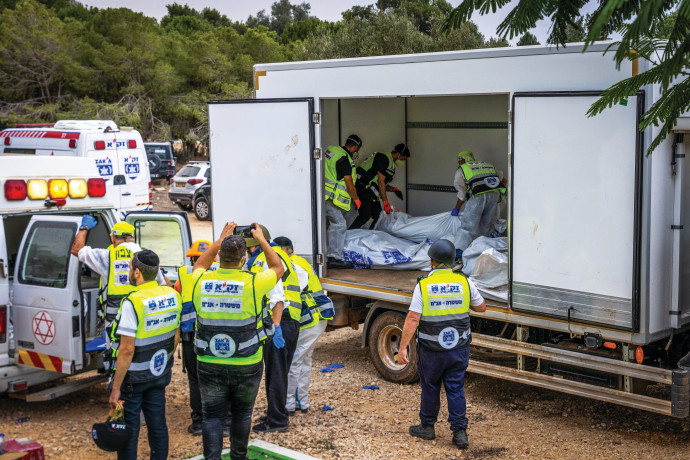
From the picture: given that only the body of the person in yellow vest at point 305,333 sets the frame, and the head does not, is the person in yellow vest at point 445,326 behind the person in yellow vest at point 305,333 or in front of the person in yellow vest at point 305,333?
behind

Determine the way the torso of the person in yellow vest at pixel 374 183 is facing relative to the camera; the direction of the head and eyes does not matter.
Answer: to the viewer's right

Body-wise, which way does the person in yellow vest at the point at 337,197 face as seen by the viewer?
to the viewer's right

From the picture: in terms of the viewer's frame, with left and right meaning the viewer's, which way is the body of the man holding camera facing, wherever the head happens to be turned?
facing away from the viewer

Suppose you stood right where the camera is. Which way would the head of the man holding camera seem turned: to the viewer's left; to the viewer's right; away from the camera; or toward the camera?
away from the camera

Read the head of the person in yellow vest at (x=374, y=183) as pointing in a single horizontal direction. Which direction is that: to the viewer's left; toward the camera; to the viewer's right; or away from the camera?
to the viewer's right

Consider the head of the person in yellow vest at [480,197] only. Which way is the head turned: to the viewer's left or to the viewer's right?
to the viewer's left

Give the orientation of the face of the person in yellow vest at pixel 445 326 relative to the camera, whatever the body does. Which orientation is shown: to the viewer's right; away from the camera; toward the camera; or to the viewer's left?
away from the camera

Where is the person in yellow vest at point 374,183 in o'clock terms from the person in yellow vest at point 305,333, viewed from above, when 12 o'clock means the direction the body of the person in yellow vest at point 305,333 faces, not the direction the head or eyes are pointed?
the person in yellow vest at point 374,183 is roughly at 2 o'clock from the person in yellow vest at point 305,333.

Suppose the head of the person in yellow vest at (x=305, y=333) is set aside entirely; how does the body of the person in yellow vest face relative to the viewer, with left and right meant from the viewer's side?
facing away from the viewer and to the left of the viewer
